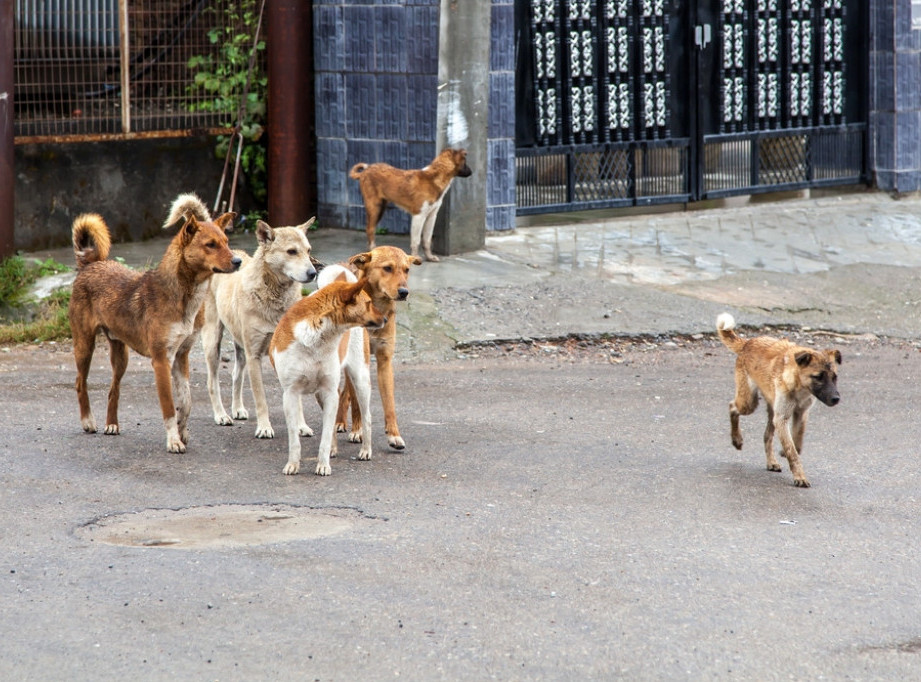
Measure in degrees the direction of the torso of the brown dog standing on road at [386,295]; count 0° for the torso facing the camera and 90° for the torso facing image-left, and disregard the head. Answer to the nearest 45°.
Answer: approximately 315°

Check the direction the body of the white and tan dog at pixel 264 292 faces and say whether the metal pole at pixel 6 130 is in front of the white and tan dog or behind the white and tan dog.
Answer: behind

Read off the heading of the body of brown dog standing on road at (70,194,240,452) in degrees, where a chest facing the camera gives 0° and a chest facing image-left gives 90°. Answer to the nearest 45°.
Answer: approximately 315°
